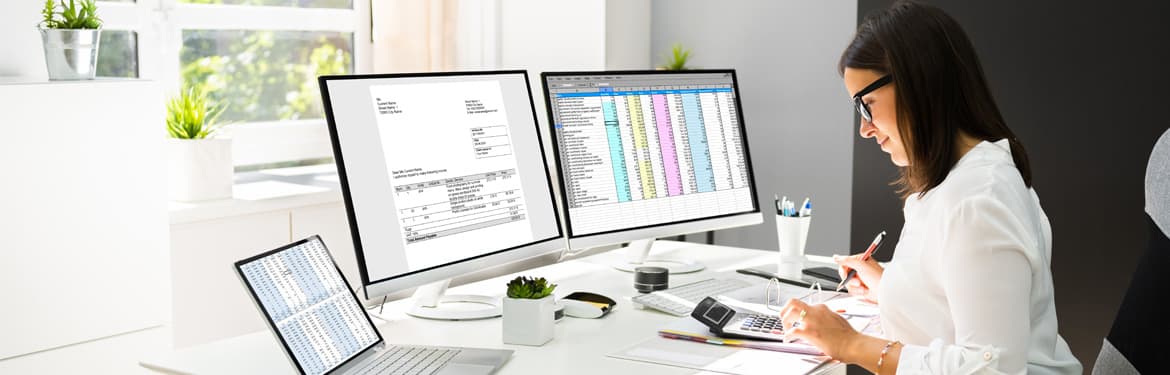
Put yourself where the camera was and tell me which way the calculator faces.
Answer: facing to the right of the viewer

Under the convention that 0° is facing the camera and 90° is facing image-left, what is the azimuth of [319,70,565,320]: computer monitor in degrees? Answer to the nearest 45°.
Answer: approximately 315°

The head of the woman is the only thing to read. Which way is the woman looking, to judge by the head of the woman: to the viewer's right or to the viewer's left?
to the viewer's left

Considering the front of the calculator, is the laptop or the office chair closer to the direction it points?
the office chair

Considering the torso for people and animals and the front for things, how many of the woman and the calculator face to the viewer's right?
1

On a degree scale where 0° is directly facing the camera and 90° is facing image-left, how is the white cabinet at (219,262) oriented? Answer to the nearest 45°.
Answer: approximately 315°

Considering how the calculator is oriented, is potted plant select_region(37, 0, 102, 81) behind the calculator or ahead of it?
behind

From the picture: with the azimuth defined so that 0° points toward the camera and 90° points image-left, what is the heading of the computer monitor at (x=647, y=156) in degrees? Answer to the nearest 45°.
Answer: approximately 315°

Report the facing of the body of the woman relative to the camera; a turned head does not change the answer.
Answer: to the viewer's left

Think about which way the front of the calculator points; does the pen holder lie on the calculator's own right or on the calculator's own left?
on the calculator's own left
